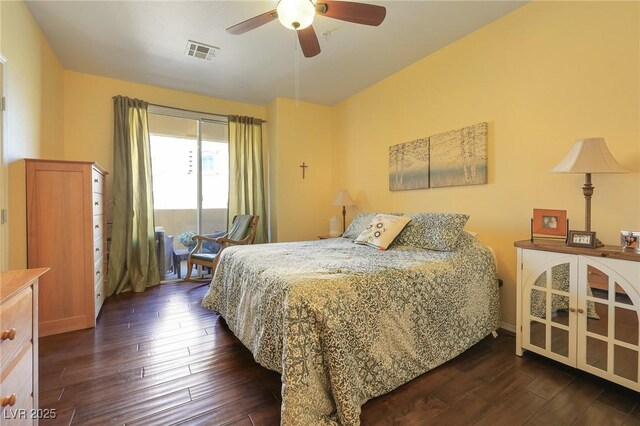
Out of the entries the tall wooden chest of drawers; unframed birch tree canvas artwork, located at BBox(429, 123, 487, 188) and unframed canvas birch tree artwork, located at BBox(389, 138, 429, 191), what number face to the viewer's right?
1

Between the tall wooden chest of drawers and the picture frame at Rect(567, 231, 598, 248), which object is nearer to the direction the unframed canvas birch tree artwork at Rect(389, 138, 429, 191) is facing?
the tall wooden chest of drawers

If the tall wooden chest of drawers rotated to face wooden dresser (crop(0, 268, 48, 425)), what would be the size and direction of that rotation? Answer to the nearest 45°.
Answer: approximately 90° to its right

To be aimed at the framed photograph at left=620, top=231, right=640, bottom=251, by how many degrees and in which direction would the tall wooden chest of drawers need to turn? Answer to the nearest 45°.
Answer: approximately 45° to its right

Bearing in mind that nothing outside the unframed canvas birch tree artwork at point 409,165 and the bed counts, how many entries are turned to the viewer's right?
0

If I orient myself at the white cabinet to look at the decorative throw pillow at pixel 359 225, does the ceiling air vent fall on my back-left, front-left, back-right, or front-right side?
front-left

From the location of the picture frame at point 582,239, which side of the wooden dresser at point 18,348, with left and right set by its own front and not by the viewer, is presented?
front

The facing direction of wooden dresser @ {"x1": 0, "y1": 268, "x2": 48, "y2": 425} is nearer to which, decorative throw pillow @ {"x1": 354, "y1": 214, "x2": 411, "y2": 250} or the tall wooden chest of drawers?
the decorative throw pillow

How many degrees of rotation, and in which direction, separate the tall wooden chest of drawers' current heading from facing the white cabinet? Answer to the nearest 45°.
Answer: approximately 45° to its right

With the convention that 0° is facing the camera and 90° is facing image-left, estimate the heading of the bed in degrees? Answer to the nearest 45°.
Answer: approximately 45°

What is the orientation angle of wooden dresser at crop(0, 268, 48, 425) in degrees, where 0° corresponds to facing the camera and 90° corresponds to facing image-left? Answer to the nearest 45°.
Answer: approximately 315°

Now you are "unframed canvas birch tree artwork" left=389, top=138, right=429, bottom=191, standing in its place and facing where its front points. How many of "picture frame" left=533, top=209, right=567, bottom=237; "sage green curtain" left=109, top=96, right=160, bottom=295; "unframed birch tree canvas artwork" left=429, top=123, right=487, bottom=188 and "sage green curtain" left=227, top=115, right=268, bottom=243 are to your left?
2

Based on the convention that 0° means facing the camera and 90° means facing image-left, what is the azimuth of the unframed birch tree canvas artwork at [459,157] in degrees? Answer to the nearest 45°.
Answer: approximately 45°

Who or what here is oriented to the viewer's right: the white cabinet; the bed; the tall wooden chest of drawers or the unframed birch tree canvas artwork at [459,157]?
the tall wooden chest of drawers

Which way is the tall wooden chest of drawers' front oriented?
to the viewer's right

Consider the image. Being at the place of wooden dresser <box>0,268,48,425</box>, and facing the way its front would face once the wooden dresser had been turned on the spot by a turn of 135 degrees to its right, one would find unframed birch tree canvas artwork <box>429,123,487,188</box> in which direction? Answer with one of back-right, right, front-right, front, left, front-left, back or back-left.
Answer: back

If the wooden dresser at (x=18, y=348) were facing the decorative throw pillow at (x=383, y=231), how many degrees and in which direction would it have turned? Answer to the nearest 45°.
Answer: approximately 45° to its left

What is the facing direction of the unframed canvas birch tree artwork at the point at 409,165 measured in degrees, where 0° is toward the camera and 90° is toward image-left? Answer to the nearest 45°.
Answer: approximately 45°

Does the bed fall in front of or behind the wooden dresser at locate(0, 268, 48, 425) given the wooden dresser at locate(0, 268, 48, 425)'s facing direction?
in front
